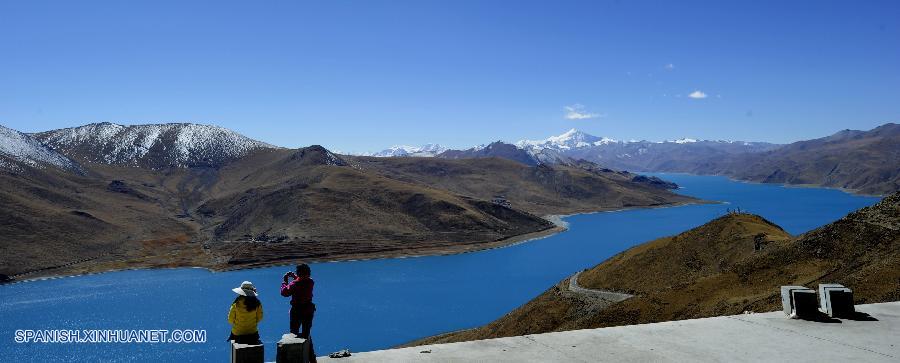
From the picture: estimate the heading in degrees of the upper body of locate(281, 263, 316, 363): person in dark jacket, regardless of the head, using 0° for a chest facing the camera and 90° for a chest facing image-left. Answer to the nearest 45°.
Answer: approximately 135°

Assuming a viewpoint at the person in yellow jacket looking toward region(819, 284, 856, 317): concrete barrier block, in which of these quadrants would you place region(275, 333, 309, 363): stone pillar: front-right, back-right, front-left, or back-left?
front-right

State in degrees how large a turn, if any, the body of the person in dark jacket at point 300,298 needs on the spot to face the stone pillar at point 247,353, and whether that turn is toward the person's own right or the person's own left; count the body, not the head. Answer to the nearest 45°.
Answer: approximately 90° to the person's own left

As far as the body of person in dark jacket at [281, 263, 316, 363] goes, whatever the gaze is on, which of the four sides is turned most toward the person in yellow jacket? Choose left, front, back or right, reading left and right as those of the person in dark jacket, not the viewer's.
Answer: left

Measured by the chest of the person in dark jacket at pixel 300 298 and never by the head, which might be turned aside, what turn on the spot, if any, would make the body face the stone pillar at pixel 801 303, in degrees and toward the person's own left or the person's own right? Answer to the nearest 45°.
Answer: approximately 135° to the person's own right

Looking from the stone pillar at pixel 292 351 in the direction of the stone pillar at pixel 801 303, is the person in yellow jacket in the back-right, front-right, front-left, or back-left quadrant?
back-left

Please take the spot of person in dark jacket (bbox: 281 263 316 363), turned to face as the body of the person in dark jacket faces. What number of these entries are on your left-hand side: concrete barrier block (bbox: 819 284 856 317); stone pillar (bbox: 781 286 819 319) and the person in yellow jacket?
1

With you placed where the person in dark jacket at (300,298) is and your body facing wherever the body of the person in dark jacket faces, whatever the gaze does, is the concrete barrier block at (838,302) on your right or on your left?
on your right
